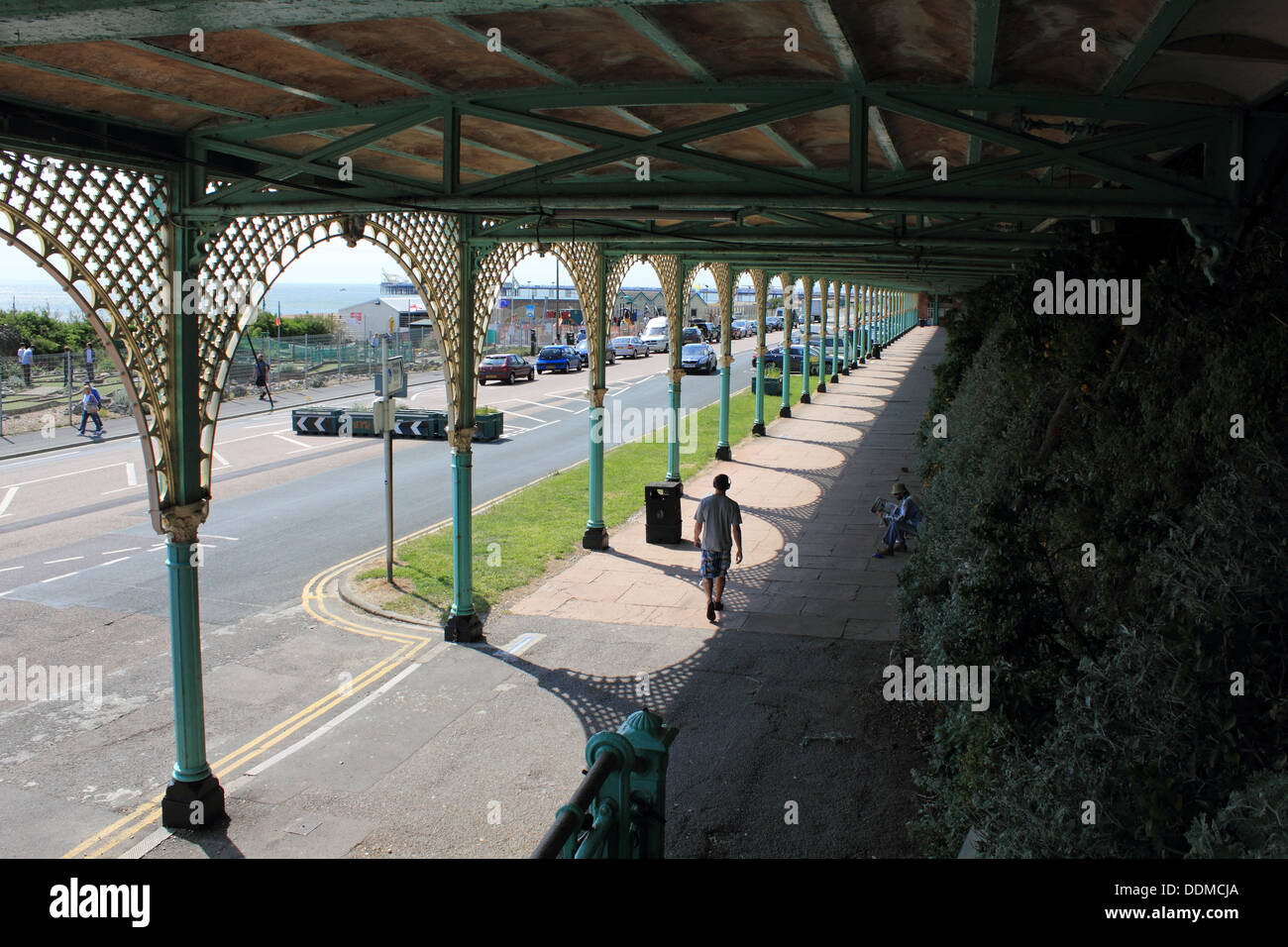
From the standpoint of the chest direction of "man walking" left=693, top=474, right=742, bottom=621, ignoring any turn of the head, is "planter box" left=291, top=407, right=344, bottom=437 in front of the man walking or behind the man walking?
in front

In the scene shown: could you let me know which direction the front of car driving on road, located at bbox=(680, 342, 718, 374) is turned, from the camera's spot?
facing the viewer and to the left of the viewer

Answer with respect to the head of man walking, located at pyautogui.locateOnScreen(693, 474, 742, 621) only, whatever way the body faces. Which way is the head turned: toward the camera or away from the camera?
away from the camera

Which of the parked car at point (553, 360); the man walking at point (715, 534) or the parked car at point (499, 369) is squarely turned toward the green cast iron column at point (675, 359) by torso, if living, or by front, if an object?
the man walking

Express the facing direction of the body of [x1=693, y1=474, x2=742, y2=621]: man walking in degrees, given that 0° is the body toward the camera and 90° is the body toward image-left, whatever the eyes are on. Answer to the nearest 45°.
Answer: approximately 180°

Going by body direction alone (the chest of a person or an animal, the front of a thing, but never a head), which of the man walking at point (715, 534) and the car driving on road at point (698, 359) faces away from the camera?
the man walking

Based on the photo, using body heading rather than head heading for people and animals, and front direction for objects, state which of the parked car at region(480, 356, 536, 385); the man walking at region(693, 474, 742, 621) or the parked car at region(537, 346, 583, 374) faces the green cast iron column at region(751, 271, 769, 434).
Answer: the man walking

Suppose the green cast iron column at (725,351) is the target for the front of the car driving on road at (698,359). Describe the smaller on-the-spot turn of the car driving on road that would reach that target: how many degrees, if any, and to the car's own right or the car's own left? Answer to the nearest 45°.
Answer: approximately 45° to the car's own left

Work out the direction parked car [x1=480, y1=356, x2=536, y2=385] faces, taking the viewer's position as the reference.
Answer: facing away from the viewer and to the right of the viewer
